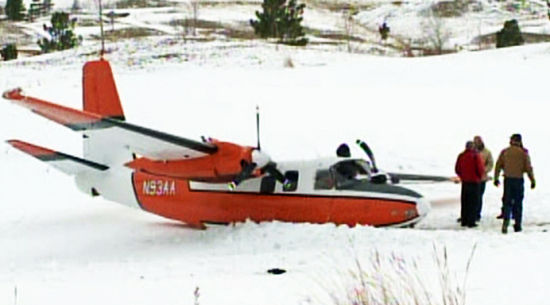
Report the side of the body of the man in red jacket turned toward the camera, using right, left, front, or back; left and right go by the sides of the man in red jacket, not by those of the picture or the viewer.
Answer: back

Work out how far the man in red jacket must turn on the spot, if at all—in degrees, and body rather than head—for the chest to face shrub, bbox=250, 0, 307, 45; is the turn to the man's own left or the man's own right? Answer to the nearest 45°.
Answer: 0° — they already face it

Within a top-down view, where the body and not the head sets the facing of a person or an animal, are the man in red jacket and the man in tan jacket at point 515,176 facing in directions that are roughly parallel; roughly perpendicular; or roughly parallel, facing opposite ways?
roughly parallel

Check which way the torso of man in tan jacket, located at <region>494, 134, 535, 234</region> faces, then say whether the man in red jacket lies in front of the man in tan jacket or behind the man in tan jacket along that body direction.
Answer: in front

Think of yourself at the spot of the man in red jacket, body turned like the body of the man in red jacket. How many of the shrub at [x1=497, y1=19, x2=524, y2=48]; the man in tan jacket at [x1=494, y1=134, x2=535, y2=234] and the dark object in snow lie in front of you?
1

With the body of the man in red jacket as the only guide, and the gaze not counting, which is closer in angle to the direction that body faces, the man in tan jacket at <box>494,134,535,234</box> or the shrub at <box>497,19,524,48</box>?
the shrub

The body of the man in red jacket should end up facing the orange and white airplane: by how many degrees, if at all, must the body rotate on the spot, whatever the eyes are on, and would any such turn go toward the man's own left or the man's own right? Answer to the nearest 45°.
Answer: approximately 90° to the man's own left
